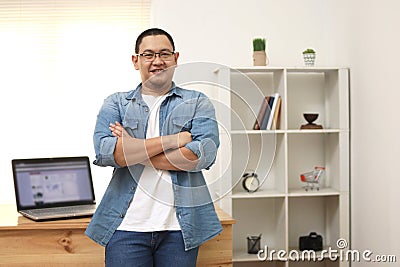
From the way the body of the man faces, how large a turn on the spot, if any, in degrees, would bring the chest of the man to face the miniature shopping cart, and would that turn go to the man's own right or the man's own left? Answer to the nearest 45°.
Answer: approximately 135° to the man's own left

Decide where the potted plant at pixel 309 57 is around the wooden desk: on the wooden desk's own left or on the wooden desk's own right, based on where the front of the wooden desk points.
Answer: on the wooden desk's own left

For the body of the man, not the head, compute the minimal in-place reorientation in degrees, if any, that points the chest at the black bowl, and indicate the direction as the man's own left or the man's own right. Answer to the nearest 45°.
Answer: approximately 135° to the man's own left

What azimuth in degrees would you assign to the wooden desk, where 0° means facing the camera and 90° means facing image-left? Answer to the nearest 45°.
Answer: approximately 0°

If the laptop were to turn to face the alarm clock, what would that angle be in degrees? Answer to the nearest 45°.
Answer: approximately 45° to its left

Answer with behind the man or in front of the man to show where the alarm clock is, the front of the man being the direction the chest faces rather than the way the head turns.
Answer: behind

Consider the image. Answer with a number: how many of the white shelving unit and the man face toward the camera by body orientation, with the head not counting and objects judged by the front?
2

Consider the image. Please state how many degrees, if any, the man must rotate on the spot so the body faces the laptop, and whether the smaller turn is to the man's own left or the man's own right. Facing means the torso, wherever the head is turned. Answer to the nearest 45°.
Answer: approximately 135° to the man's own right
